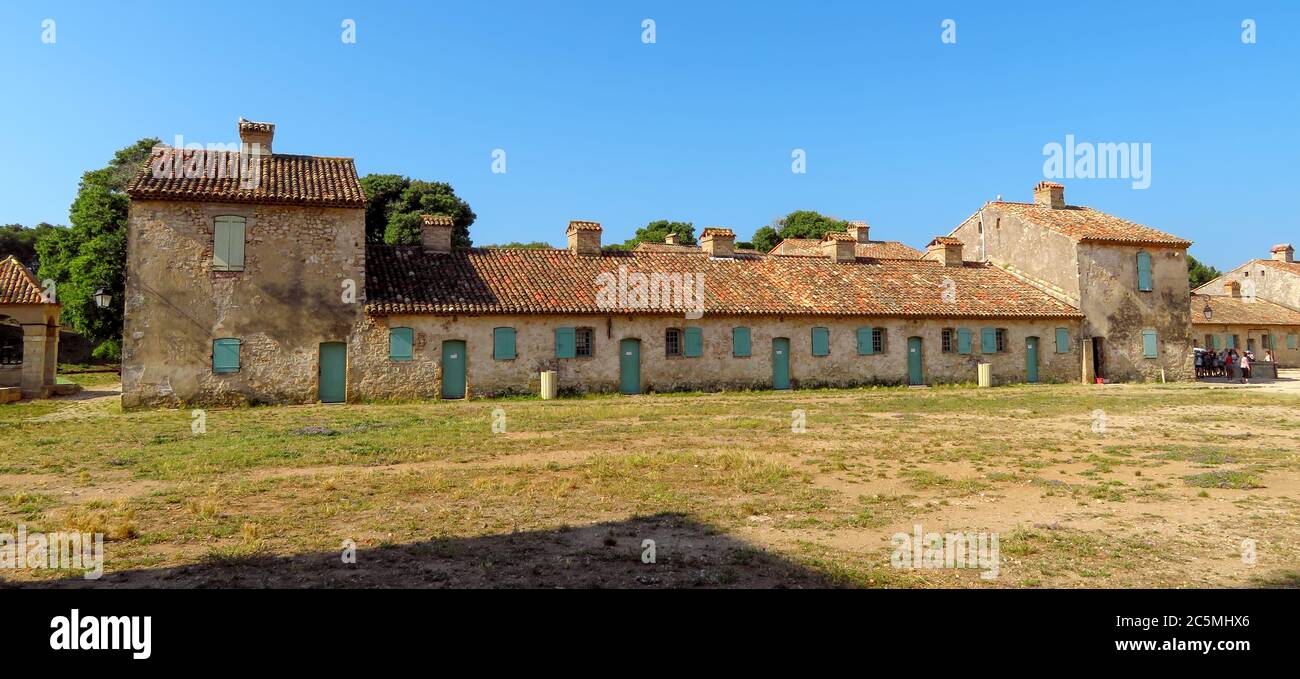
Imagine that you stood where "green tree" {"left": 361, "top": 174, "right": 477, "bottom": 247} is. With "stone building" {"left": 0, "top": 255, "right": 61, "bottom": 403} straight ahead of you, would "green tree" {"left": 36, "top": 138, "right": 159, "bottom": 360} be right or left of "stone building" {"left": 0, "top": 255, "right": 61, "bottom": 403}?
right

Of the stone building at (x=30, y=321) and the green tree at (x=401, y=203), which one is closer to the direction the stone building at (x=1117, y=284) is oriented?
the stone building

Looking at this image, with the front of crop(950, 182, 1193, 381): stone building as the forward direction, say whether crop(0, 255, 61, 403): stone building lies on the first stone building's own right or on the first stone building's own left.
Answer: on the first stone building's own right

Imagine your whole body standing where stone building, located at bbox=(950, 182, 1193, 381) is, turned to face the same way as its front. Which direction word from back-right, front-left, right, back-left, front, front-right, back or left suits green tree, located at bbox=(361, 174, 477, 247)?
right

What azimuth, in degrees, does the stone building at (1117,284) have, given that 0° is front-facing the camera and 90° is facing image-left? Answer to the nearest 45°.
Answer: approximately 0°

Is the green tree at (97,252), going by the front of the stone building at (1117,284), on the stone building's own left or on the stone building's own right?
on the stone building's own right
